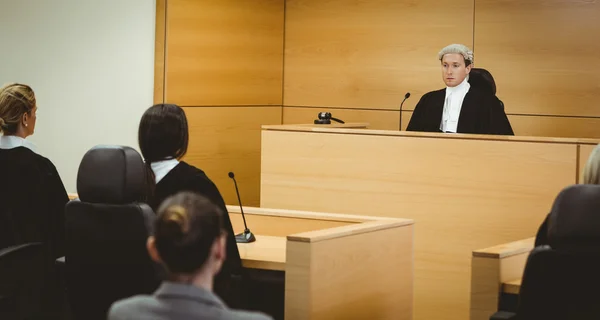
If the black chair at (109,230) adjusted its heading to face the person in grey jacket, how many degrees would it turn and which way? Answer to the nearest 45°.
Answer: approximately 135° to its right

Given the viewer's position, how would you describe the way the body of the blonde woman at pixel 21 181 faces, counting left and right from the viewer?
facing away from the viewer and to the right of the viewer

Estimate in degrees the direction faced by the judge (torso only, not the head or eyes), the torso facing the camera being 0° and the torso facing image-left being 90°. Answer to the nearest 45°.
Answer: approximately 45°

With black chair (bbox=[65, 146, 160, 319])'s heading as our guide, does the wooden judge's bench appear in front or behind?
in front

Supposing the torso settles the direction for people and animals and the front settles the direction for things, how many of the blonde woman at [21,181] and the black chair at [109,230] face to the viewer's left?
0

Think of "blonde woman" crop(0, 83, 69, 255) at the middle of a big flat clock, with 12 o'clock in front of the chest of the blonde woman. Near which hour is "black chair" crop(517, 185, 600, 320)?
The black chair is roughly at 3 o'clock from the blonde woman.

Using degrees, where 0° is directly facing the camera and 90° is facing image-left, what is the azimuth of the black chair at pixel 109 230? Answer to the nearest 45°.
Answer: approximately 225°

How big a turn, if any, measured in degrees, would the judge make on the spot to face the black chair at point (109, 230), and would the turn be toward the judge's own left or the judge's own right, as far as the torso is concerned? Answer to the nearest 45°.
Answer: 0° — they already face it

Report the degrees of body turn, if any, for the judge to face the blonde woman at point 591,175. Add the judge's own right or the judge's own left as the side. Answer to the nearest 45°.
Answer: approximately 45° to the judge's own left

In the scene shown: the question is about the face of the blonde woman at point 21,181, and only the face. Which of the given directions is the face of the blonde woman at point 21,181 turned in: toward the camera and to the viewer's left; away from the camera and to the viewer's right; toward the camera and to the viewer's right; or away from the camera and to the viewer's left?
away from the camera and to the viewer's right
